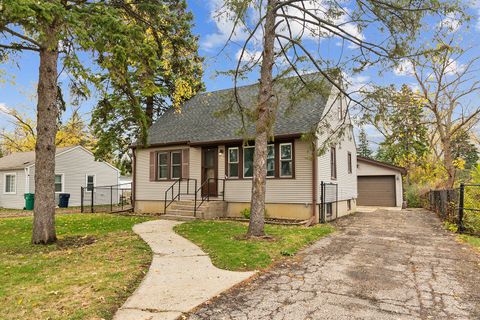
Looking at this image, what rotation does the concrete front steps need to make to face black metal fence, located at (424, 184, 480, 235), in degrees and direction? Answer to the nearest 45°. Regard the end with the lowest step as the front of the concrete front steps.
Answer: approximately 45° to its left

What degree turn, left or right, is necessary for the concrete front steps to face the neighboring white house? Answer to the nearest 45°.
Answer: approximately 135° to its right

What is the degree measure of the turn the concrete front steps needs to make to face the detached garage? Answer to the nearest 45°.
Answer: approximately 135° to its left

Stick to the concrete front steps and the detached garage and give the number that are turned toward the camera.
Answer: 2

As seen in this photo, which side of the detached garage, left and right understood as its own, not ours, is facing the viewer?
front

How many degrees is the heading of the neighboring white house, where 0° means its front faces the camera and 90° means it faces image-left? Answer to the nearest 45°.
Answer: approximately 45°

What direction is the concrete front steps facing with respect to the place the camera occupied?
facing the viewer

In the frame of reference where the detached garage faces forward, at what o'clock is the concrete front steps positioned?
The concrete front steps is roughly at 1 o'clock from the detached garage.
